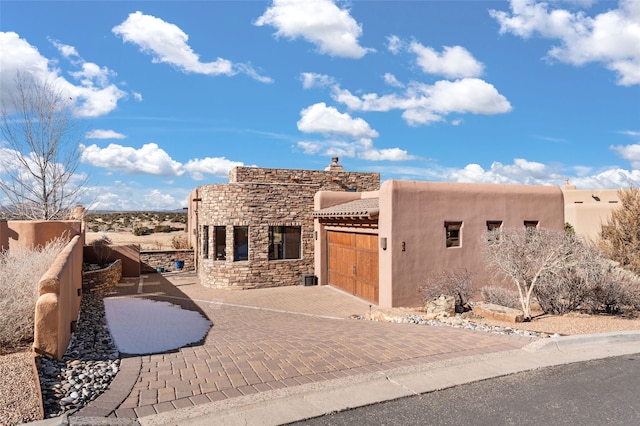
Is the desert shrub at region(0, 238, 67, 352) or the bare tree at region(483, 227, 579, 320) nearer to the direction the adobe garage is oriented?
the desert shrub

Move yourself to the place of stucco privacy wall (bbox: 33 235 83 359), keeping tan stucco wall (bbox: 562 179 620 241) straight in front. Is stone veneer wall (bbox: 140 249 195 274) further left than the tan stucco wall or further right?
left

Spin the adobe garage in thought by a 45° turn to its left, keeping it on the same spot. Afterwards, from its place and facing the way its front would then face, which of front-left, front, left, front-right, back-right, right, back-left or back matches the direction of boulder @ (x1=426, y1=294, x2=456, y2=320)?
front

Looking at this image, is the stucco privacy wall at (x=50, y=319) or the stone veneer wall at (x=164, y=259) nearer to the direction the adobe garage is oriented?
the stucco privacy wall

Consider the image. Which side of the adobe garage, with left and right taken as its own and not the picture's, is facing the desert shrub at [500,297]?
left

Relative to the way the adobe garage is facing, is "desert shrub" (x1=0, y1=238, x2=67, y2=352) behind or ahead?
ahead

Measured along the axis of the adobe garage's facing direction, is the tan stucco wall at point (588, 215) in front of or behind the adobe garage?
behind

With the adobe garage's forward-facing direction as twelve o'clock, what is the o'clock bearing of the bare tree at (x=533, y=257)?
The bare tree is roughly at 9 o'clock from the adobe garage.

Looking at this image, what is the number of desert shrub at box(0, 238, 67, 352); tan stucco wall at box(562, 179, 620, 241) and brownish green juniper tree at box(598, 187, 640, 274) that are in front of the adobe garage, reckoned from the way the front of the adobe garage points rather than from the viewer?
1

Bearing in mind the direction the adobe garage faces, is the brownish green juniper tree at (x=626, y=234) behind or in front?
behind
